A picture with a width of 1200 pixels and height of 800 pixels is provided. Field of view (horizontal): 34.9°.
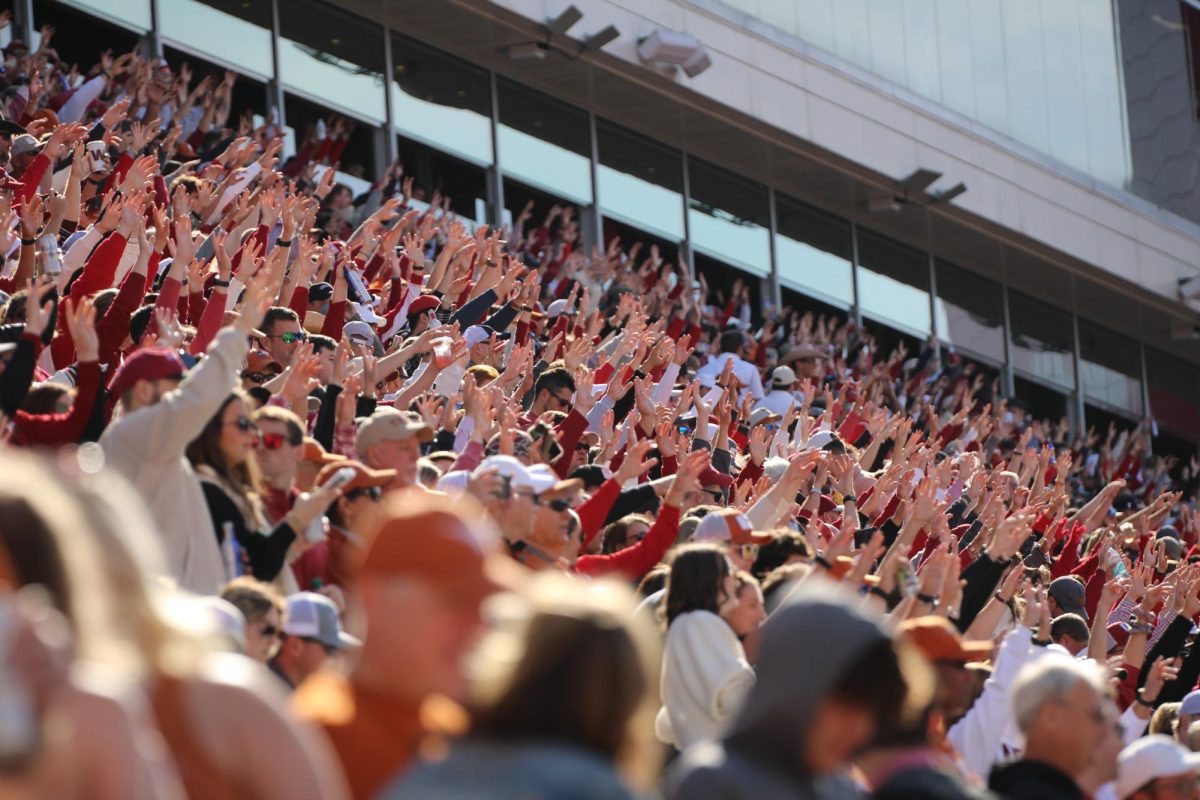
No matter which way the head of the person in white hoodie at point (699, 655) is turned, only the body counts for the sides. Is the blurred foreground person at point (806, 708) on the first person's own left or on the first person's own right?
on the first person's own right

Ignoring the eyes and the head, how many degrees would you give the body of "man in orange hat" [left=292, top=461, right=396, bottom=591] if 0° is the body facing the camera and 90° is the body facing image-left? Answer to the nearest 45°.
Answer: approximately 270°

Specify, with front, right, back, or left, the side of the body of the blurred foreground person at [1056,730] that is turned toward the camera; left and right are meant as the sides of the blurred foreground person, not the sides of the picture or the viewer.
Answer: right

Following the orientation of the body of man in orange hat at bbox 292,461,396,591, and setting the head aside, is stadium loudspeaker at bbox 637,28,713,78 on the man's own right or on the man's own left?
on the man's own left

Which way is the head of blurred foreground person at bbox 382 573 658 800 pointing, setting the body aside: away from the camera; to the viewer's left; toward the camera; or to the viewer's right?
away from the camera
